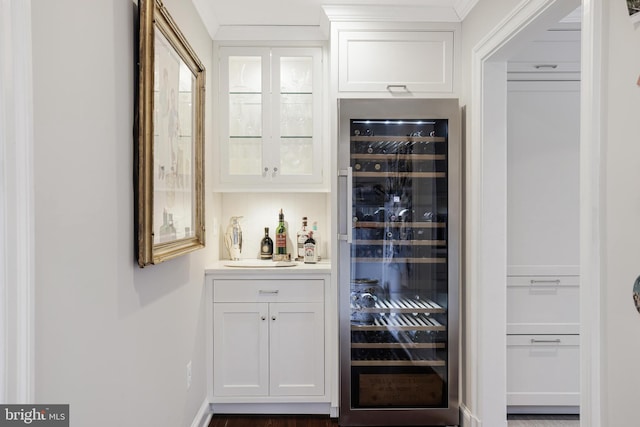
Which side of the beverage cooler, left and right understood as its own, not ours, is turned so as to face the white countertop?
right

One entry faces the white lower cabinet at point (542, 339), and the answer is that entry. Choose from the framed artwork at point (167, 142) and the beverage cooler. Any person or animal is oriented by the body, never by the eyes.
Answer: the framed artwork

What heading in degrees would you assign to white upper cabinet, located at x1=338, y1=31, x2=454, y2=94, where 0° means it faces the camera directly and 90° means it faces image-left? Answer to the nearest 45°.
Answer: approximately 0°

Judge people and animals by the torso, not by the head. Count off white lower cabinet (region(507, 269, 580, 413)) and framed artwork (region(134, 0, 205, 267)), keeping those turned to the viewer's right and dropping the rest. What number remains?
1

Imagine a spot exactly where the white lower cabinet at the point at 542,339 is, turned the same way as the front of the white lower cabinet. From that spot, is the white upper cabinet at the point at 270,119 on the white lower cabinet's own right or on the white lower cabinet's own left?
on the white lower cabinet's own right

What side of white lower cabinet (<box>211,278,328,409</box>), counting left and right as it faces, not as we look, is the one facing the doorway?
left

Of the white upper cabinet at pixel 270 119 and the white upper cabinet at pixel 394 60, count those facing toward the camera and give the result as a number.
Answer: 2

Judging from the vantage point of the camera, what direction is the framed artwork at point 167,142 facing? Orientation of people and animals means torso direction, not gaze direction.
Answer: facing to the right of the viewer

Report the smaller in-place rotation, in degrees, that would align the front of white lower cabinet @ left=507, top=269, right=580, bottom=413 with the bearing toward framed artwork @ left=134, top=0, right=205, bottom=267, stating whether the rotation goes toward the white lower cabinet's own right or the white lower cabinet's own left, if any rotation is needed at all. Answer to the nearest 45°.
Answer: approximately 45° to the white lower cabinet's own right
